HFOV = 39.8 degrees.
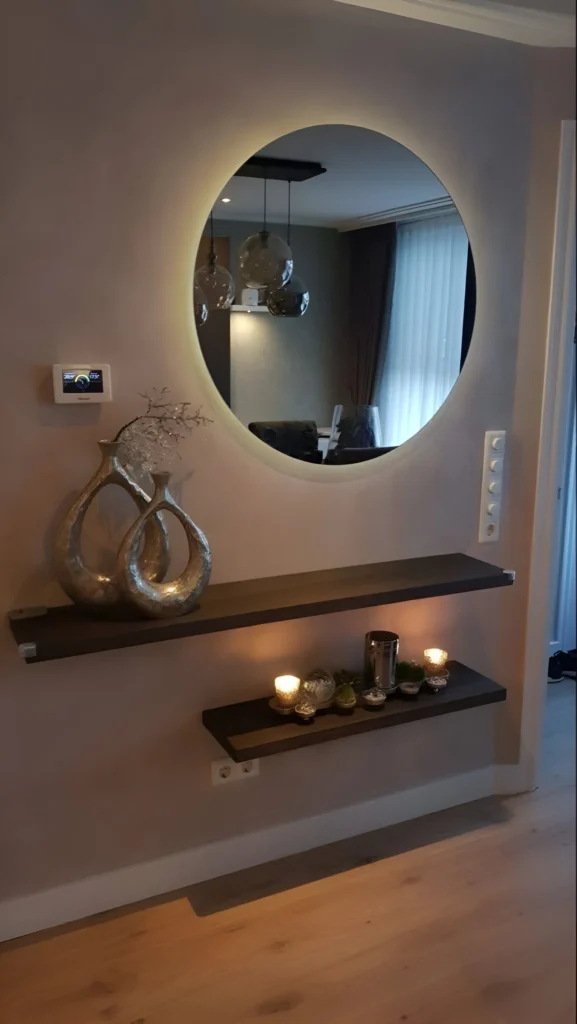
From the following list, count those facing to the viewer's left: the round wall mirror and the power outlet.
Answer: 0

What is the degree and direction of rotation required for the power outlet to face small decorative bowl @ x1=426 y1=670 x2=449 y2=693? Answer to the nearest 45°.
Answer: approximately 45° to its left

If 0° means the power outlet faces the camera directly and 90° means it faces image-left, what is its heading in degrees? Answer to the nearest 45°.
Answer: approximately 315°

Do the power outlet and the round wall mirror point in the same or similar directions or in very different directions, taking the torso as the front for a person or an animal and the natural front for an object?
same or similar directions

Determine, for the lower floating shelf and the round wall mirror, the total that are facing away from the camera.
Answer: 0

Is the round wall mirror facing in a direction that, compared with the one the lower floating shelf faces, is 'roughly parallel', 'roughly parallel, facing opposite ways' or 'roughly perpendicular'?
roughly parallel

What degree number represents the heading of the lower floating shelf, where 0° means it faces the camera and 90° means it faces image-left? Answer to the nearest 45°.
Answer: approximately 315°

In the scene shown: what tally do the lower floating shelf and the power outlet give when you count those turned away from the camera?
0

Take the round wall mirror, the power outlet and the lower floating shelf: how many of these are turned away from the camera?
0

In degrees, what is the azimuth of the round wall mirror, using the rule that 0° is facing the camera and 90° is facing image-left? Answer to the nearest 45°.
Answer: approximately 315°
